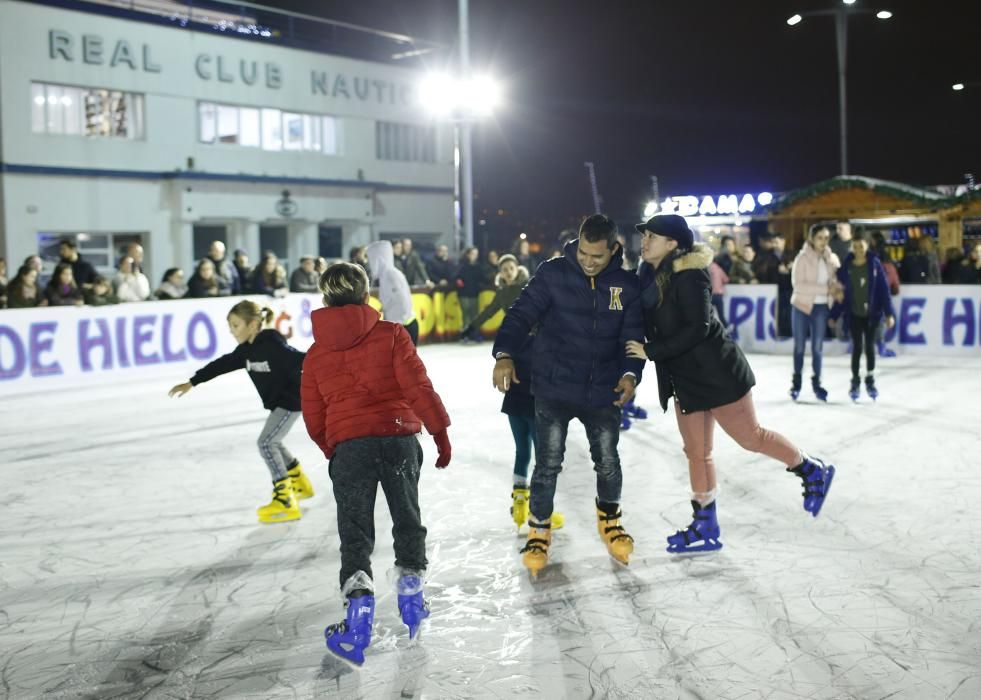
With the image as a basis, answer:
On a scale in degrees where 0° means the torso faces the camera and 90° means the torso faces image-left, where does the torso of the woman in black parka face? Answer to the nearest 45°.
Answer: approximately 90°

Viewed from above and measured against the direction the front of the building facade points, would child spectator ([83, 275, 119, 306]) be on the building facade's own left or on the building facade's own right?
on the building facade's own right

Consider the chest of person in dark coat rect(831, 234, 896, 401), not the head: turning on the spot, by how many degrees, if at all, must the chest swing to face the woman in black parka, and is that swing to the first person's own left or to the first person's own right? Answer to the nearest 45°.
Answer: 0° — they already face them

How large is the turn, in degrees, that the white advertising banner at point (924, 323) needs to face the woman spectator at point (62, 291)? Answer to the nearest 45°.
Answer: approximately 45° to its right

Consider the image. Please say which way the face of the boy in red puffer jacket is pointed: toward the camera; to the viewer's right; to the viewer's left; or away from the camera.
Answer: away from the camera

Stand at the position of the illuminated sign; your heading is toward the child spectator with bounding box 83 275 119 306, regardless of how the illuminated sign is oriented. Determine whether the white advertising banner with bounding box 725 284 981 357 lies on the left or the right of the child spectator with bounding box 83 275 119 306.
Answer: left

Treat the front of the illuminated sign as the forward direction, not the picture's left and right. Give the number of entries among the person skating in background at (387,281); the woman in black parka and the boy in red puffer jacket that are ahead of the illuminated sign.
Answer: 3

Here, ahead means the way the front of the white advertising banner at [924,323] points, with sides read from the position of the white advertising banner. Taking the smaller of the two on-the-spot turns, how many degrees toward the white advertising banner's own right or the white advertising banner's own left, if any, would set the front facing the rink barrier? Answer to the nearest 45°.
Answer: approximately 45° to the white advertising banner's own right

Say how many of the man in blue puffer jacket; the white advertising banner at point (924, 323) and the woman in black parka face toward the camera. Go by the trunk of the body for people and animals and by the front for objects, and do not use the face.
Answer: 2

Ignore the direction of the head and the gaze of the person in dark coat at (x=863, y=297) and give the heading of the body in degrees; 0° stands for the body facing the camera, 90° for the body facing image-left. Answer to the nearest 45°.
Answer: approximately 0°
